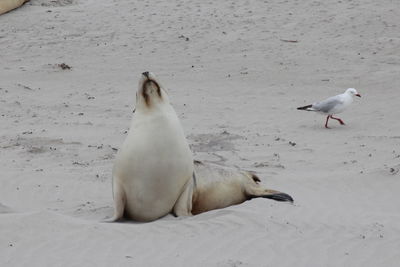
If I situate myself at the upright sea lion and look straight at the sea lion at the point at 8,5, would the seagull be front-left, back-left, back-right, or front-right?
front-right

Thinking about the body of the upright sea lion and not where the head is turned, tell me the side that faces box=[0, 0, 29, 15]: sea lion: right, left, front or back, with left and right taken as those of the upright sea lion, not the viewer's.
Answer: back

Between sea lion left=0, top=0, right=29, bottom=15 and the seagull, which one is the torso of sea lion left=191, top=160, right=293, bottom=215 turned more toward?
the sea lion

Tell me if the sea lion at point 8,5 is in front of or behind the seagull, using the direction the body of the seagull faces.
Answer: behind

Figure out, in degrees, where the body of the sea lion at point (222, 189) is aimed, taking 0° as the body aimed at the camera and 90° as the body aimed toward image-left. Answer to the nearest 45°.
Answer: approximately 90°

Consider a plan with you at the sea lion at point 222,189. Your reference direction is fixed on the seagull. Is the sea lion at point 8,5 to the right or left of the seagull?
left

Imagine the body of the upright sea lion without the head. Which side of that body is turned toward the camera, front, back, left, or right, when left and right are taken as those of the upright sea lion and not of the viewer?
front

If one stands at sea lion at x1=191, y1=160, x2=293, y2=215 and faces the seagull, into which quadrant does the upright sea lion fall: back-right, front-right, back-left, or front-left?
back-left

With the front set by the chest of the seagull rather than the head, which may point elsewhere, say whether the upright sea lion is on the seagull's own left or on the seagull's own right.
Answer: on the seagull's own right

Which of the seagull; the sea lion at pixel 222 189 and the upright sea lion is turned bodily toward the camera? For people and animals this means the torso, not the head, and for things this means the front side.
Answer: the upright sea lion

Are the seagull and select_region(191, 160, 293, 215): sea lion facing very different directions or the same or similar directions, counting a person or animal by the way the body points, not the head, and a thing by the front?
very different directions

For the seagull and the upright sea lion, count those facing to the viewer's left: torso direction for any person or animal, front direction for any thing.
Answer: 0

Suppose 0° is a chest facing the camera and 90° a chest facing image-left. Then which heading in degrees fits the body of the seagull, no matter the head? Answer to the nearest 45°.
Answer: approximately 270°
